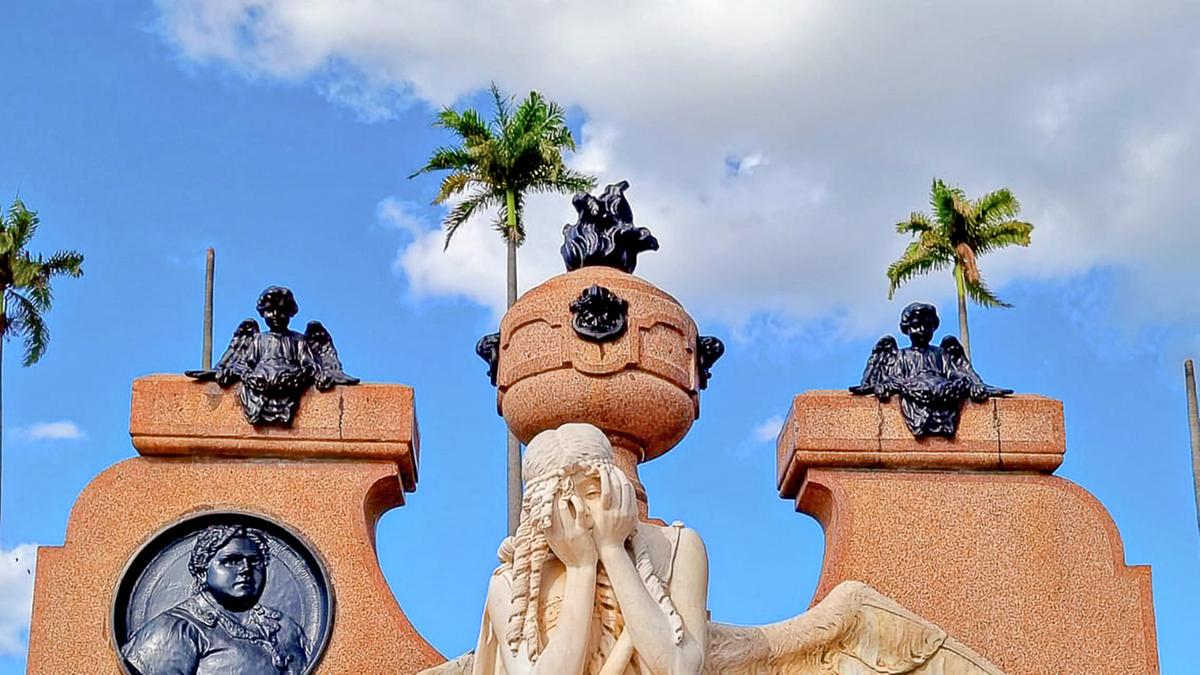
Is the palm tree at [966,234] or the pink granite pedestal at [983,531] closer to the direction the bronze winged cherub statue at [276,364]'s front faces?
the pink granite pedestal

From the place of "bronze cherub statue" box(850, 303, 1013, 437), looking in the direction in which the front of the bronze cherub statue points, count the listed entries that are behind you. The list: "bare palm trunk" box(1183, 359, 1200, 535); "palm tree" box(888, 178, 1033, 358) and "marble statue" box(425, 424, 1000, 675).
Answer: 2

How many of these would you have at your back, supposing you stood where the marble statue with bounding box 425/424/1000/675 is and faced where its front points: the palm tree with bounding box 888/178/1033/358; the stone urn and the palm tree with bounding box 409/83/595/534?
3

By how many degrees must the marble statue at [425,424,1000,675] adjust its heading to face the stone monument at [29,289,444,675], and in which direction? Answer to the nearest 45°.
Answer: approximately 135° to its right

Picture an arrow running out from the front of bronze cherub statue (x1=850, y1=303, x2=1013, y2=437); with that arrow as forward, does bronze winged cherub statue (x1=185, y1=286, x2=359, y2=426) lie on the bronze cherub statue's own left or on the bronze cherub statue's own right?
on the bronze cherub statue's own right

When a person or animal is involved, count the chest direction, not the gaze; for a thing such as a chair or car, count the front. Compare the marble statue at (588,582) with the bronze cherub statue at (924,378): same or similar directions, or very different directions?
same or similar directions

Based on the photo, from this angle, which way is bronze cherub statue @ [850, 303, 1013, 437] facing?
toward the camera

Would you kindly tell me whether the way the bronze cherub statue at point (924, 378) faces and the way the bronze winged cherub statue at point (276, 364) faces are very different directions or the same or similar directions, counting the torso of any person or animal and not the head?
same or similar directions

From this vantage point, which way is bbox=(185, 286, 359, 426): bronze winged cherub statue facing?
toward the camera

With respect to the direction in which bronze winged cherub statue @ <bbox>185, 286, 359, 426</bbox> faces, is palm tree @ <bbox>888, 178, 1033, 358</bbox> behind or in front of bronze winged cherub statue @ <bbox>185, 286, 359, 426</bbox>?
behind

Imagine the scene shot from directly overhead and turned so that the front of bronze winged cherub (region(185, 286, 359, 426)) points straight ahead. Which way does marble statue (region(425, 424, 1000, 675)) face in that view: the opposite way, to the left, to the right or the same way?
the same way

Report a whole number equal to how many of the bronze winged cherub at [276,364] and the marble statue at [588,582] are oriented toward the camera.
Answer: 2

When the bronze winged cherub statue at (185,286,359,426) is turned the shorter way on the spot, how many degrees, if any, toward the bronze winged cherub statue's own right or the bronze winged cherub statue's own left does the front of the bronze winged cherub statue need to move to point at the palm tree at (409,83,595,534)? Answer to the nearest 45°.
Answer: approximately 180°

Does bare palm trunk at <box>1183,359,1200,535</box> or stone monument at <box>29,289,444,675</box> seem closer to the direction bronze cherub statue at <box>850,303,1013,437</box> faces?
the stone monument

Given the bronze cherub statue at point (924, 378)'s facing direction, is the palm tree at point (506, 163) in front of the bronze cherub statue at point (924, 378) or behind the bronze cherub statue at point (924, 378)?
behind

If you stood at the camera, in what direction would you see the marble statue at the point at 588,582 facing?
facing the viewer
